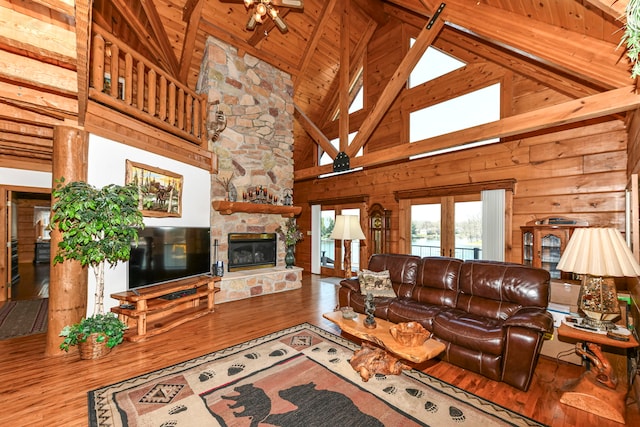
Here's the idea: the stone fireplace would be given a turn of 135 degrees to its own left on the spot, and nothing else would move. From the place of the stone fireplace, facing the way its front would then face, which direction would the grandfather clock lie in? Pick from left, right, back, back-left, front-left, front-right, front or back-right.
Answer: right

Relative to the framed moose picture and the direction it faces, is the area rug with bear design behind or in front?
in front

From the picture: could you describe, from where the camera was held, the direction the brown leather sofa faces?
facing the viewer and to the left of the viewer

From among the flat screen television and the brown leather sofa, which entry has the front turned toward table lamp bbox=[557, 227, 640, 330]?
the flat screen television

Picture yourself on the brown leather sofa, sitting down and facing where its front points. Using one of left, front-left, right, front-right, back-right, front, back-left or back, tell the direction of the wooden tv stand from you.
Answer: front-right

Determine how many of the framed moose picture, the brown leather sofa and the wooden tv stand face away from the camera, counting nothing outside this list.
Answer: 0

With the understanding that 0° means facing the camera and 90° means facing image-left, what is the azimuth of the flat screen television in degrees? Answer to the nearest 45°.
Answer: approximately 315°

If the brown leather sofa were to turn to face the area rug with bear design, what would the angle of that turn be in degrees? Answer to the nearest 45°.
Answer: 0° — it already faces it

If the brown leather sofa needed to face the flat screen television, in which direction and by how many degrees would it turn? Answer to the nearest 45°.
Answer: approximately 45° to its right

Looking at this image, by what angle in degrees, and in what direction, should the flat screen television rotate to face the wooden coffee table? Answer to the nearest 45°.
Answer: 0° — it already faces it

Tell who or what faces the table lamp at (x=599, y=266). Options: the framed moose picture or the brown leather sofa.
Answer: the framed moose picture

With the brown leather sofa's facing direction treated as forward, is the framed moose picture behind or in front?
in front

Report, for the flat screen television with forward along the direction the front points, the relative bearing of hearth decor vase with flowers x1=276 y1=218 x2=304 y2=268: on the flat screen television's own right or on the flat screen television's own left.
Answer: on the flat screen television's own left

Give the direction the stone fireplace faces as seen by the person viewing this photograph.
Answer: facing the viewer and to the right of the viewer

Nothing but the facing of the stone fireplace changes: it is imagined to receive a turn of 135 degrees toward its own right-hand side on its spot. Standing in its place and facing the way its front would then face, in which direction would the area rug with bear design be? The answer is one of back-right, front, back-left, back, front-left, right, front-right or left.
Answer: left
